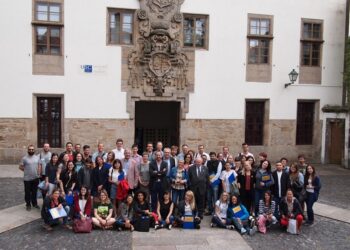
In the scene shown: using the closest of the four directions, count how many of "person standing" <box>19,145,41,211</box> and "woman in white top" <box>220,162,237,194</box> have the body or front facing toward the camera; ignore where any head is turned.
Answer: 2

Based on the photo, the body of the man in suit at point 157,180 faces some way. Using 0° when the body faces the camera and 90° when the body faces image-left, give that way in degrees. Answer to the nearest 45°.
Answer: approximately 0°

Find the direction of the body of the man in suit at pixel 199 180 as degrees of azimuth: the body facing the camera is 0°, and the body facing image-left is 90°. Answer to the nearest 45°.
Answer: approximately 0°

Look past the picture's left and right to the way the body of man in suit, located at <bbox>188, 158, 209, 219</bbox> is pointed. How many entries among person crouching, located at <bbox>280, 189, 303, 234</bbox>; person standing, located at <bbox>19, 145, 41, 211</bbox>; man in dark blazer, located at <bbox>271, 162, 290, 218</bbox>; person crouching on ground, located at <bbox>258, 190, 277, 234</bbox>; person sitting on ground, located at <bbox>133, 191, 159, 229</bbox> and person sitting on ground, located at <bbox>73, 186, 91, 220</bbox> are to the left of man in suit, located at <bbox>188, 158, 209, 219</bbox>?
3

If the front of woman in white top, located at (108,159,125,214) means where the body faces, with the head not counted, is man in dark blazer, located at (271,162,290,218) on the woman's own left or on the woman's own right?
on the woman's own left
